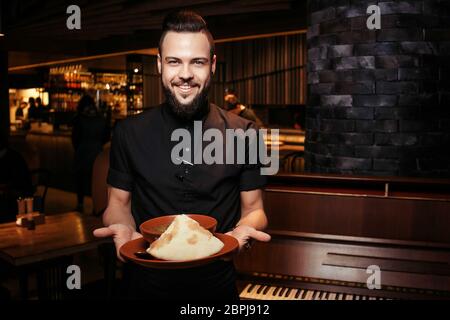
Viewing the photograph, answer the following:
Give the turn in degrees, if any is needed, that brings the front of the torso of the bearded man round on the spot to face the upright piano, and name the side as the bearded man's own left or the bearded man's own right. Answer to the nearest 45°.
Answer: approximately 135° to the bearded man's own left

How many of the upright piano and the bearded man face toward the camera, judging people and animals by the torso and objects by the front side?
2

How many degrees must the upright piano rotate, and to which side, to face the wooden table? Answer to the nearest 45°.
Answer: approximately 90° to its right

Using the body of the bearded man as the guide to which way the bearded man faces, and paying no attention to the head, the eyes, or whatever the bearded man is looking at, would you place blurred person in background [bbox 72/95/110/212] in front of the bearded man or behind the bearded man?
behind

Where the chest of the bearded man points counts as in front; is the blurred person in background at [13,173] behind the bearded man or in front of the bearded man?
behind
